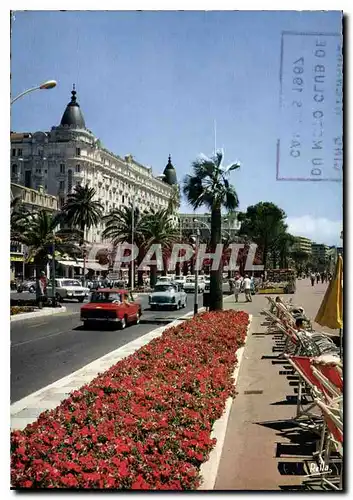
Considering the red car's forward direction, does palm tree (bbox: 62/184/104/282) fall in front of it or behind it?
behind
